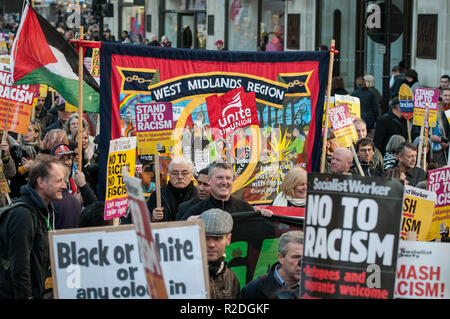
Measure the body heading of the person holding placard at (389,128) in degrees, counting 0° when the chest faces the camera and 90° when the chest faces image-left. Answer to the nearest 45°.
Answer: approximately 315°

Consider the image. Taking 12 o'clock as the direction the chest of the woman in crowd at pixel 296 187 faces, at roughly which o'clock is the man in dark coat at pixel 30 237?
The man in dark coat is roughly at 3 o'clock from the woman in crowd.

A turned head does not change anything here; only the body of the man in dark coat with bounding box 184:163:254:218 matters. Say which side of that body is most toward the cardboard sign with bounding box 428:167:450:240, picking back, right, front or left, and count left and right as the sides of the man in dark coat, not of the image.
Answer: left

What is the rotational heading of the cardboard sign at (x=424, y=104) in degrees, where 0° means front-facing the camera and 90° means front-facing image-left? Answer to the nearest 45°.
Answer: approximately 0°

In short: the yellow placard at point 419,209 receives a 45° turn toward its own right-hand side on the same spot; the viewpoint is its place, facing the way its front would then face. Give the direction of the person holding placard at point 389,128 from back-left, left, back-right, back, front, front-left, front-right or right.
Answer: back-right

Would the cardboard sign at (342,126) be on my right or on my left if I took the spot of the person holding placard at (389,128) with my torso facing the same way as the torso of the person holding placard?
on my right

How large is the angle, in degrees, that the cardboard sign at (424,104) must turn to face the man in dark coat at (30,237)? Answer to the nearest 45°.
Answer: approximately 45° to its right

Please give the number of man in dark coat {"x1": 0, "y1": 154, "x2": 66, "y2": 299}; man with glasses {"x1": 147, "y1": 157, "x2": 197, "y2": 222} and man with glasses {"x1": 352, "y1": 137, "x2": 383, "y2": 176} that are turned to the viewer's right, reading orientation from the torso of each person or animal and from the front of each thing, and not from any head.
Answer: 1

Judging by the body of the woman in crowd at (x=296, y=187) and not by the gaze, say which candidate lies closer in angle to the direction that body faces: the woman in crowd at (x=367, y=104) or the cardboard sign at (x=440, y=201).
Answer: the cardboard sign

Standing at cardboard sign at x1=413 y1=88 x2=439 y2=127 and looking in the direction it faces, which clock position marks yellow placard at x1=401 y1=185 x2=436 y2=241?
The yellow placard is roughly at 12 o'clock from the cardboard sign.
